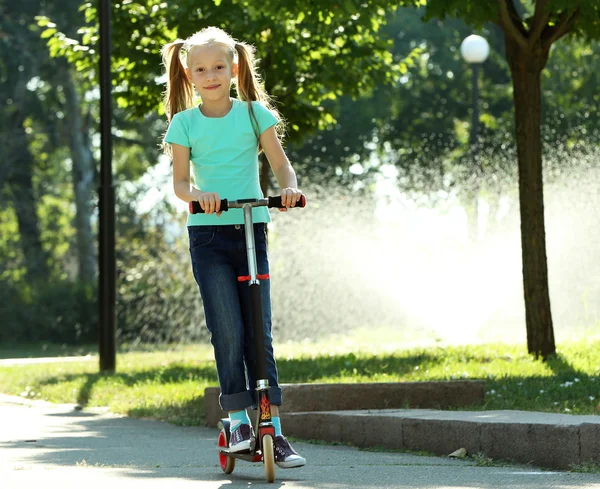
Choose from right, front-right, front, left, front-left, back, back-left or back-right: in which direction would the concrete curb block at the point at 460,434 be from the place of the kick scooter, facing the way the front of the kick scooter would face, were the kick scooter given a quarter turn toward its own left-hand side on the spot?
front-left

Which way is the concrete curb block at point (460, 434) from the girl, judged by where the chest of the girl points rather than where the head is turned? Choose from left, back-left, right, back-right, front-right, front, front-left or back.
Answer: back-left

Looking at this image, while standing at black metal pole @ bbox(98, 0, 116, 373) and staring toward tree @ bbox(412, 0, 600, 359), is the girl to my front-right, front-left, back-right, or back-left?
front-right

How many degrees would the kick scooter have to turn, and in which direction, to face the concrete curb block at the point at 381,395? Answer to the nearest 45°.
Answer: approximately 180°

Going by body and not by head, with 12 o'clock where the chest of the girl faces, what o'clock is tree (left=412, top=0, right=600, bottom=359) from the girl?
The tree is roughly at 7 o'clock from the girl.

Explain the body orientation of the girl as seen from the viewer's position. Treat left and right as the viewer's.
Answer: facing the viewer

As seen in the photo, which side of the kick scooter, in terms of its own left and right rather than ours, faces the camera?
front

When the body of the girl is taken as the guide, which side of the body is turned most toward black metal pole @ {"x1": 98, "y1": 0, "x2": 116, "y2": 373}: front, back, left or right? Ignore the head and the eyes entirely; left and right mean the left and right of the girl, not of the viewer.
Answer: back

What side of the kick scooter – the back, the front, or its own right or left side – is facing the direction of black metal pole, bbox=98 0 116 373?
back

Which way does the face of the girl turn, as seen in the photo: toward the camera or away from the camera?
toward the camera
